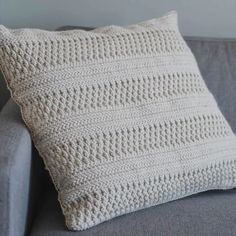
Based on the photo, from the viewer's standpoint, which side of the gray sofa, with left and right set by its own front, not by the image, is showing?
front
